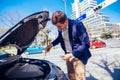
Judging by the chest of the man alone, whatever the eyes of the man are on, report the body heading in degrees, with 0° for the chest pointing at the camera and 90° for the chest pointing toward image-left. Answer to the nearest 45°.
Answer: approximately 45°

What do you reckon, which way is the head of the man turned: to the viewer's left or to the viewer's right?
to the viewer's left
